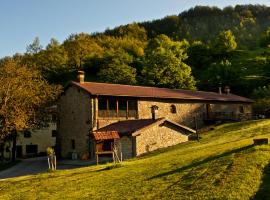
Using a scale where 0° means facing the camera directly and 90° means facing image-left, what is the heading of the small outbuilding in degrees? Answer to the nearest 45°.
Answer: approximately 45°

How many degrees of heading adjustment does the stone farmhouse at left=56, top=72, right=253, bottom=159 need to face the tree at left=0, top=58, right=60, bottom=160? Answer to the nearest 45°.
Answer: approximately 135° to its right

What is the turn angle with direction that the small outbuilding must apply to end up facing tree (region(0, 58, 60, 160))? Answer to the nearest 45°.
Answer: approximately 90° to its right
